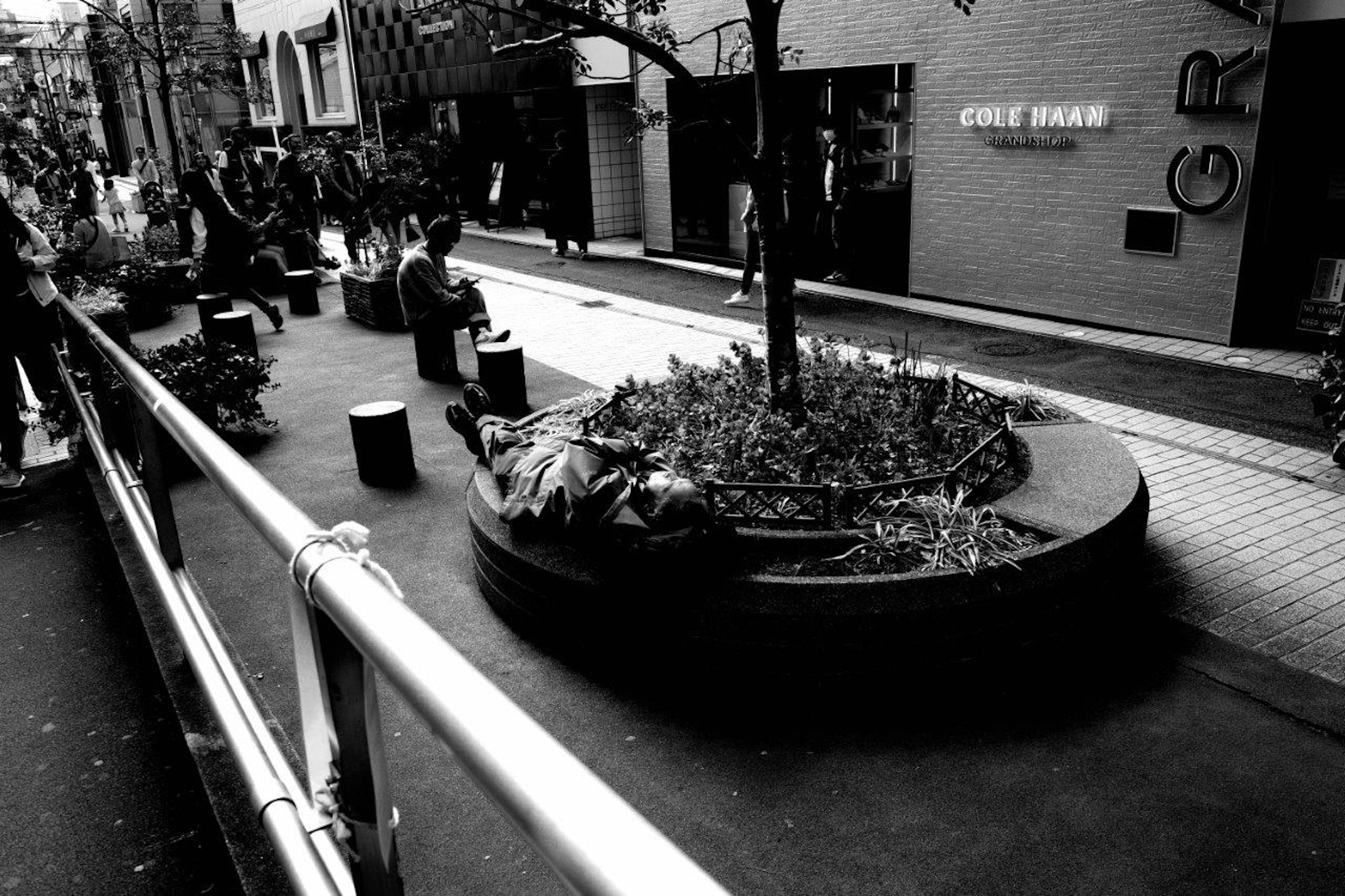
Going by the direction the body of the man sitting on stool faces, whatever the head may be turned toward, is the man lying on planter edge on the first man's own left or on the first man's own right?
on the first man's own right

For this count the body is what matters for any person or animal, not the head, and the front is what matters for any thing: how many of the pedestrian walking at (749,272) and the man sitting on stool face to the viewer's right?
1

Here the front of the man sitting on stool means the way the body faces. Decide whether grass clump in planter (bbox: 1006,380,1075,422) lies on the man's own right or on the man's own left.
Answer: on the man's own right

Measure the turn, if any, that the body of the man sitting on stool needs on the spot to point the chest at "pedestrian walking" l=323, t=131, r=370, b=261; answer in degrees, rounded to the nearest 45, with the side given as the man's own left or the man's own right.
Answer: approximately 90° to the man's own left

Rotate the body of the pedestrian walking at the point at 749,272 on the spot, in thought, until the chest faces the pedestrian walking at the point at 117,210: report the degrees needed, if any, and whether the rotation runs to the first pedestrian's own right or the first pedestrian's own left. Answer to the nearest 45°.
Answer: approximately 45° to the first pedestrian's own right

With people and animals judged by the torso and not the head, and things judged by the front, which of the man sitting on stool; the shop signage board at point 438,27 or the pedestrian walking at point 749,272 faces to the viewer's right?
the man sitting on stool

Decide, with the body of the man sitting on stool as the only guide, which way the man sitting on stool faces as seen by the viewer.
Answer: to the viewer's right

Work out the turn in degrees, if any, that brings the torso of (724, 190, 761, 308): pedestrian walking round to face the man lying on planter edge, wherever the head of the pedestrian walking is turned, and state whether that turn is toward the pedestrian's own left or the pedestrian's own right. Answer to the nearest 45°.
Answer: approximately 90° to the pedestrian's own left

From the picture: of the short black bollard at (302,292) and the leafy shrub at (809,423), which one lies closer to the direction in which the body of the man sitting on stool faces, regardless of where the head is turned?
the leafy shrub

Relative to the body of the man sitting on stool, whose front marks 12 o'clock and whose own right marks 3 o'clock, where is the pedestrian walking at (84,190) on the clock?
The pedestrian walking is roughly at 8 o'clock from the man sitting on stool.

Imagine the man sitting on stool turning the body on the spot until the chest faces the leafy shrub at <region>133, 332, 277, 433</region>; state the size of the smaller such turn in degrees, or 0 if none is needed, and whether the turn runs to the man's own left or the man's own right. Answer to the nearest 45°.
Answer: approximately 135° to the man's own right

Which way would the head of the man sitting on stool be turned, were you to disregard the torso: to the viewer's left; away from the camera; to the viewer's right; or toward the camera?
to the viewer's right

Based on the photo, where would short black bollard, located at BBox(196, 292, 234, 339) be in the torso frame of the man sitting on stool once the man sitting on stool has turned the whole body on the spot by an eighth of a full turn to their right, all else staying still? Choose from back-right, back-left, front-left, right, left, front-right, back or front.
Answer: back

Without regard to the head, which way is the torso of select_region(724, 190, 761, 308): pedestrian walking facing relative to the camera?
to the viewer's left
